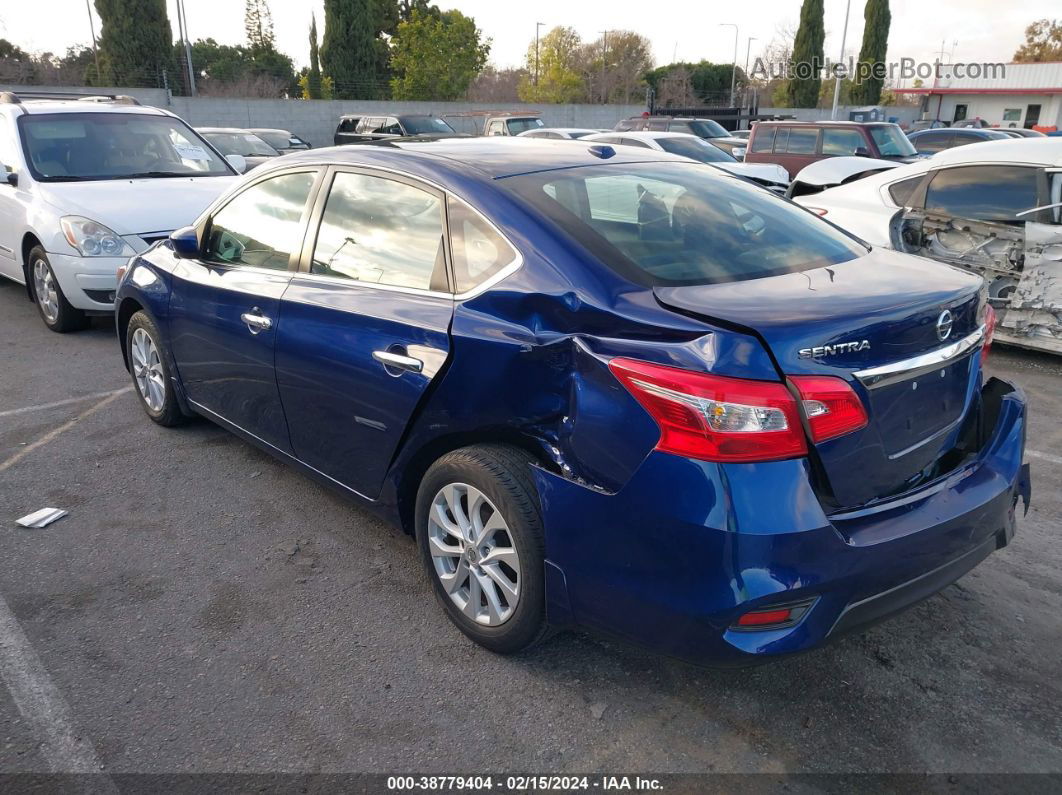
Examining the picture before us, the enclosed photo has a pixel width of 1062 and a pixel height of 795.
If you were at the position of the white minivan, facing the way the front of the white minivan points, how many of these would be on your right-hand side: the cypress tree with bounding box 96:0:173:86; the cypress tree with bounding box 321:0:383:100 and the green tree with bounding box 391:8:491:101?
0

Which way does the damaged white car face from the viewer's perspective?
to the viewer's right

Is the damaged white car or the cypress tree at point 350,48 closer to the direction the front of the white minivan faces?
the damaged white car

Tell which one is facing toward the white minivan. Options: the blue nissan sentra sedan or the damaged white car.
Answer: the blue nissan sentra sedan

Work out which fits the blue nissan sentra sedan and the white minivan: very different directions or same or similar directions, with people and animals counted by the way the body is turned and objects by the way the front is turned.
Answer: very different directions

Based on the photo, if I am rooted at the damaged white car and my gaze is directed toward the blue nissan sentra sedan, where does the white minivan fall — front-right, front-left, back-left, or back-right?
front-right

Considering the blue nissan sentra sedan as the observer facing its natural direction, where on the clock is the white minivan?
The white minivan is roughly at 12 o'clock from the blue nissan sentra sedan.

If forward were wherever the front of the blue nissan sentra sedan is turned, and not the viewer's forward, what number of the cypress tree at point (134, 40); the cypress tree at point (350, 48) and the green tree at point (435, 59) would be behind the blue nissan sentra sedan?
0

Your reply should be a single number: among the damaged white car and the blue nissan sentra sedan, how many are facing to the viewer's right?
1

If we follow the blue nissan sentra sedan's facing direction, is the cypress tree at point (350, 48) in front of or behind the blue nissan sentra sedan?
in front

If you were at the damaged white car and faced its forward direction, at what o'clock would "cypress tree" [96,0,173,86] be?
The cypress tree is roughly at 7 o'clock from the damaged white car.

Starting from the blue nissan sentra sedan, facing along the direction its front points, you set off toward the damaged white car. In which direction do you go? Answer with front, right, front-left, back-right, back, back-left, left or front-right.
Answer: right

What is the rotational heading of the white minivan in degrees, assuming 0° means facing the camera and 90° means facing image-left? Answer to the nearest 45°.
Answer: approximately 315°
